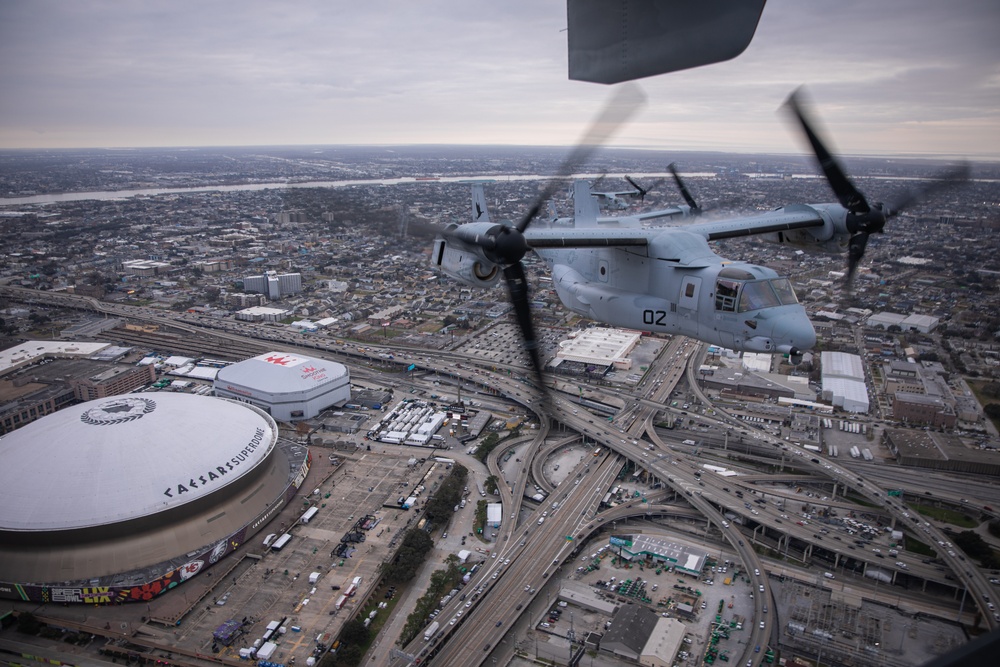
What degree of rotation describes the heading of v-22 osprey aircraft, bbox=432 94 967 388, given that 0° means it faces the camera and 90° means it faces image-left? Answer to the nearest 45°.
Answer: approximately 315°

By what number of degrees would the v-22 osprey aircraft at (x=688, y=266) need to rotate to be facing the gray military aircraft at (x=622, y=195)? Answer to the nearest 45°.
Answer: approximately 135° to its left

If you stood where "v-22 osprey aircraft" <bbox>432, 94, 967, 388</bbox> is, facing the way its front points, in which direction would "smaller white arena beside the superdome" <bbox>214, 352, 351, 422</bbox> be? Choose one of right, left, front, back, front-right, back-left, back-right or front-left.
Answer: back

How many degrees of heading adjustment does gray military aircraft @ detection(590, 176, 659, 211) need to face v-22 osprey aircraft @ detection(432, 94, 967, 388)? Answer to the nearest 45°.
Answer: approximately 45° to its right

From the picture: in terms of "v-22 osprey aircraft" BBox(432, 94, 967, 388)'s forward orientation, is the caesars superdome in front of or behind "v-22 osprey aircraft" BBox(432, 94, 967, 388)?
behind

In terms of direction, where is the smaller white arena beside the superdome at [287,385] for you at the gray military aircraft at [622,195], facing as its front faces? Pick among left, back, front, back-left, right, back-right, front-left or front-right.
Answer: back-right

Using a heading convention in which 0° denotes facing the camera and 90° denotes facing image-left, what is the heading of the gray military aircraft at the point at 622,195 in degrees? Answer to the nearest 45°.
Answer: approximately 315°
